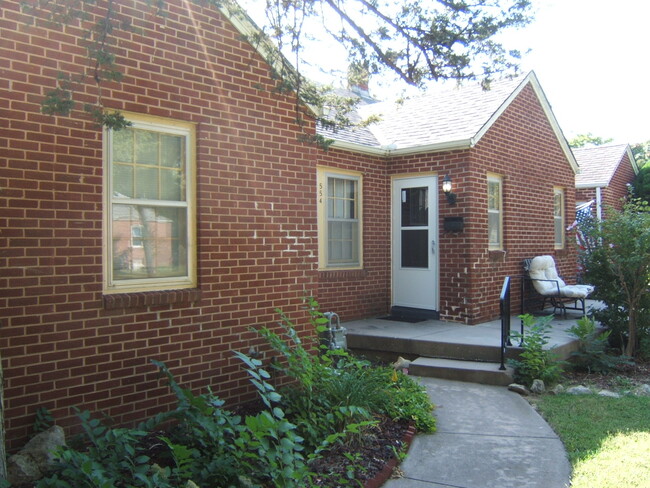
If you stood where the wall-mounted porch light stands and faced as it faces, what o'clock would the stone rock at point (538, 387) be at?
The stone rock is roughly at 10 o'clock from the wall-mounted porch light.

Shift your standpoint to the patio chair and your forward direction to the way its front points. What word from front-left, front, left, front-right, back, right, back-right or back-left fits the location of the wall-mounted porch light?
right

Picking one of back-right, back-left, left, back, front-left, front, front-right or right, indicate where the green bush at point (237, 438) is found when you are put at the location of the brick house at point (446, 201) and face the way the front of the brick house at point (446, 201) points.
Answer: front-right

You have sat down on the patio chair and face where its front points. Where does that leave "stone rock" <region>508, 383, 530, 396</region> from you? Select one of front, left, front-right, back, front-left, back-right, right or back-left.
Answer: front-right

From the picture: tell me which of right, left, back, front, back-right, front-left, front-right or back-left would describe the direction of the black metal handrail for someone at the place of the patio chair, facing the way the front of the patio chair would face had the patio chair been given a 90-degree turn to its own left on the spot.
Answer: back-right

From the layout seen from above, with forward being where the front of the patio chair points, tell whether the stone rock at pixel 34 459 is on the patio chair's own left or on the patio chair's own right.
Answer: on the patio chair's own right

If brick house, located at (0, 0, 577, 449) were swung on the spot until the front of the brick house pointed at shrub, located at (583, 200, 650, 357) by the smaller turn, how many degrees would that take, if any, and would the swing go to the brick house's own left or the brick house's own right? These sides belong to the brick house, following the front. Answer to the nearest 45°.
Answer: approximately 90° to the brick house's own left

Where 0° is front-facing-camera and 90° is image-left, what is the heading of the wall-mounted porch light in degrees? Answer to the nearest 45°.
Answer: approximately 45°
